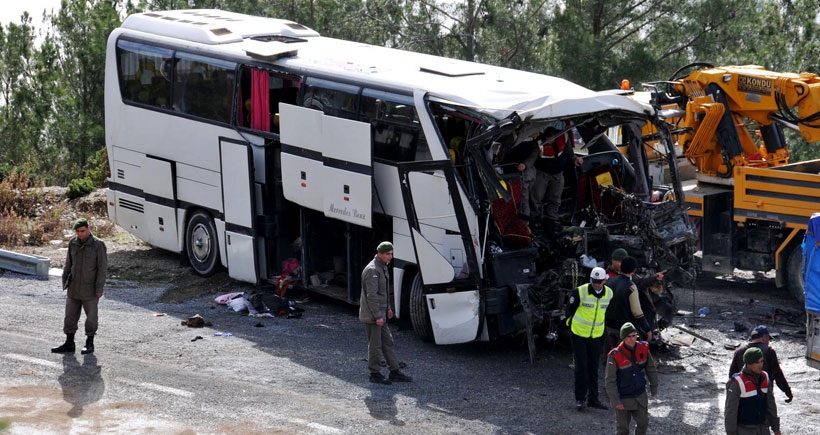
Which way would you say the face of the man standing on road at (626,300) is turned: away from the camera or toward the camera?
away from the camera

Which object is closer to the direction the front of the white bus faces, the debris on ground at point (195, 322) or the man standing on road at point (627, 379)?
the man standing on road

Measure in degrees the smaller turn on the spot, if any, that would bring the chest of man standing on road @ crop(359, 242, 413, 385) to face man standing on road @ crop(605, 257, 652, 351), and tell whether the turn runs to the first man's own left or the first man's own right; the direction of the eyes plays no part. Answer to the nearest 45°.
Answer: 0° — they already face them

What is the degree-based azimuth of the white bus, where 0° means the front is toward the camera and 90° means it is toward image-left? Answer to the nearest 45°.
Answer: approximately 315°

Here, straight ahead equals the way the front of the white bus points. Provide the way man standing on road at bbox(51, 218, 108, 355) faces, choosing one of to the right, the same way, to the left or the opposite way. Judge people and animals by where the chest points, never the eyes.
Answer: to the right

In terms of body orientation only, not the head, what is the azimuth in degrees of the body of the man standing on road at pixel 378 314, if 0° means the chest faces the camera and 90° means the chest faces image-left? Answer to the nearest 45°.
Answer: approximately 270°

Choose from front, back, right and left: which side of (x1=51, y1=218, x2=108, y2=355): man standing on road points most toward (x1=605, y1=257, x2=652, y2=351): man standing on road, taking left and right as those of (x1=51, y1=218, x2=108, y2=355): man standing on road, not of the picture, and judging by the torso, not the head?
left

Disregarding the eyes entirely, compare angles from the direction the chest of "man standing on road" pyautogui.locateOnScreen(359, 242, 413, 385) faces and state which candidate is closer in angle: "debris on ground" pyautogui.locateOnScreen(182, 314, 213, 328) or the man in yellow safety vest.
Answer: the man in yellow safety vest

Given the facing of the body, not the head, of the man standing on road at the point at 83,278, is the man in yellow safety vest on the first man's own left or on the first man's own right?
on the first man's own left

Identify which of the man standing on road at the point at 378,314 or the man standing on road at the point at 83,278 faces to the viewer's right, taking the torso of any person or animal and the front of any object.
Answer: the man standing on road at the point at 378,314

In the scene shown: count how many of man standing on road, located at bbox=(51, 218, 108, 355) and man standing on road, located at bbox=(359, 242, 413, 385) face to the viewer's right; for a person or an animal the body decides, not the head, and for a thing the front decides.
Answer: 1
